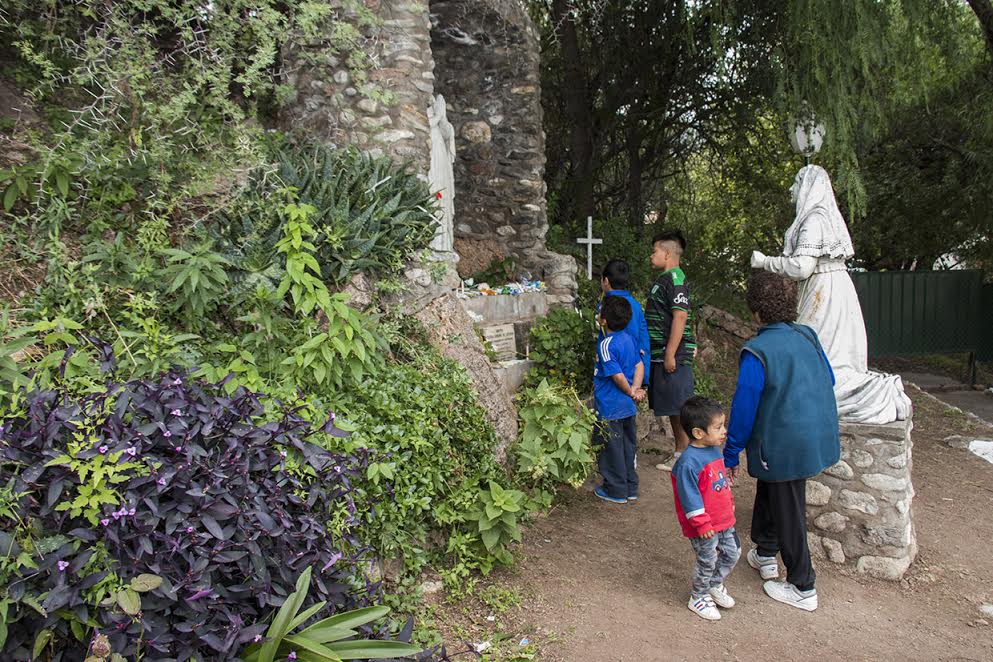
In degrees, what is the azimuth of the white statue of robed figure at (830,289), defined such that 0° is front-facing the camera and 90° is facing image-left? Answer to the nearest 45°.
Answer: approximately 90°

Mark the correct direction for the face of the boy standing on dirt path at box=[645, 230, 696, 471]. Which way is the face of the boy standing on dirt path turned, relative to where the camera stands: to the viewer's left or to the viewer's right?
to the viewer's left

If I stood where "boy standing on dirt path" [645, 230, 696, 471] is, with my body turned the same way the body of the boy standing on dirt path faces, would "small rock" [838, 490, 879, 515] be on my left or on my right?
on my left

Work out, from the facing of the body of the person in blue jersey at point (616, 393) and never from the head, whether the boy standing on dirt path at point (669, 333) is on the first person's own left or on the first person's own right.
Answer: on the first person's own right

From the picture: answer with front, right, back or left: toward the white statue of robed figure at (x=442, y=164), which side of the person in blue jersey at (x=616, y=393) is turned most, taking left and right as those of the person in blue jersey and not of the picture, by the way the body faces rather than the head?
front

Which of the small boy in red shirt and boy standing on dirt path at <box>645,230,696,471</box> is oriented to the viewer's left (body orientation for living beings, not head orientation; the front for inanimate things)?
the boy standing on dirt path

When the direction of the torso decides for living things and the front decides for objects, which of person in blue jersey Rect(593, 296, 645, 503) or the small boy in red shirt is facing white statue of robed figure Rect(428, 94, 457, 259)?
the person in blue jersey

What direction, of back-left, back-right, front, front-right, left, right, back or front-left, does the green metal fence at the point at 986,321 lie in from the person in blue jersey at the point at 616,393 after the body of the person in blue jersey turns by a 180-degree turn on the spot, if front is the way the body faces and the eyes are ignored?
left

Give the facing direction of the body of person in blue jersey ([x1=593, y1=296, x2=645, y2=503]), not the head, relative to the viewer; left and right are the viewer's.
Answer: facing away from the viewer and to the left of the viewer

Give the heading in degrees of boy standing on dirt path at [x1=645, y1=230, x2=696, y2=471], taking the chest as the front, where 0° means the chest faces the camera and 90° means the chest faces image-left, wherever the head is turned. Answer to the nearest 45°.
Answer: approximately 90°
